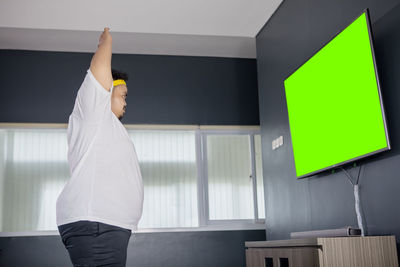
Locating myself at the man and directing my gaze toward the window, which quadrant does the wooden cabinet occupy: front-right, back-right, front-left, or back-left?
front-right

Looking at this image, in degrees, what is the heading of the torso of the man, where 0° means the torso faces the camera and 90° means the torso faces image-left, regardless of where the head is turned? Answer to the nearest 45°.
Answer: approximately 270°

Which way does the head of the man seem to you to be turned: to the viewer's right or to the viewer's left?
to the viewer's right

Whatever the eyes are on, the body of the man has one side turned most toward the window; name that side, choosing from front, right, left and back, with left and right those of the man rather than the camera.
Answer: left

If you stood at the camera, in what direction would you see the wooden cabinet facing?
facing the viewer and to the left of the viewer

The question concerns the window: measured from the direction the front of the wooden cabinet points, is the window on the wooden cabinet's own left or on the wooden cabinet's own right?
on the wooden cabinet's own right

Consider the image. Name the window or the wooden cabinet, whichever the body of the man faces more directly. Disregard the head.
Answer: the wooden cabinet

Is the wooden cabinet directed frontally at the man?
yes

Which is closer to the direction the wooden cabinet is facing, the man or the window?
the man

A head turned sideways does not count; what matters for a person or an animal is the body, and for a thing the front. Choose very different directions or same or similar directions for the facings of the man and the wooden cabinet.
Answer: very different directions

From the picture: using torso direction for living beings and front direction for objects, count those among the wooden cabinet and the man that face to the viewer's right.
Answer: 1

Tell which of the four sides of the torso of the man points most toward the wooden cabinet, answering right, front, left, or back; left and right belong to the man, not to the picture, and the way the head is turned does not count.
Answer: front
